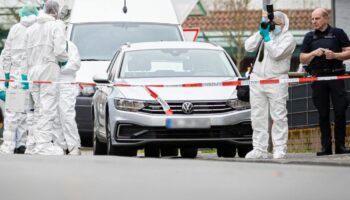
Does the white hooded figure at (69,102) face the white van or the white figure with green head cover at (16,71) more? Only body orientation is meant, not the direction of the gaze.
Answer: the white figure with green head cover

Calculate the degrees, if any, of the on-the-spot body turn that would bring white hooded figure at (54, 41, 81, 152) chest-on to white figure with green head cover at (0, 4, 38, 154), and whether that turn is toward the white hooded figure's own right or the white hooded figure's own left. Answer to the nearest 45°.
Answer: approximately 45° to the white hooded figure's own right

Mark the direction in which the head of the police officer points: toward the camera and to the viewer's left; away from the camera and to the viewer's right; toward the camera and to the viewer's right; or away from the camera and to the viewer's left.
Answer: toward the camera and to the viewer's left

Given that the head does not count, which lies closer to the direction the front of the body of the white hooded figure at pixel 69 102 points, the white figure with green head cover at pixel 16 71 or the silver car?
the white figure with green head cover

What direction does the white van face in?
toward the camera

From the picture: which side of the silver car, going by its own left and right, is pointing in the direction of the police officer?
left

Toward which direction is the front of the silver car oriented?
toward the camera
